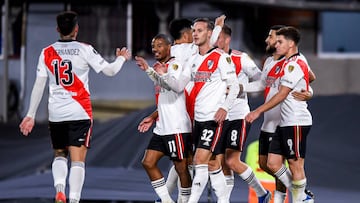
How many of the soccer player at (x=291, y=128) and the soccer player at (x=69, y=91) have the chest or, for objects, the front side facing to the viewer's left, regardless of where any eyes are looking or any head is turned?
1

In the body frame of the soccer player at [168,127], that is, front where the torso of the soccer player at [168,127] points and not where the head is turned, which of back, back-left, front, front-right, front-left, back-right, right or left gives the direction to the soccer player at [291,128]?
back-left

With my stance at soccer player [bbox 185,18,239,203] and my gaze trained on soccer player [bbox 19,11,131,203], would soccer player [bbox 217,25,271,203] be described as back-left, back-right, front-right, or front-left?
back-right

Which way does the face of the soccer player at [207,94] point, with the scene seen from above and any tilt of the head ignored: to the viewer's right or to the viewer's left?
to the viewer's left

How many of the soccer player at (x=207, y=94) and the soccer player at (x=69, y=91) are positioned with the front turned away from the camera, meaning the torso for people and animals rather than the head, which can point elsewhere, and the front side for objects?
1

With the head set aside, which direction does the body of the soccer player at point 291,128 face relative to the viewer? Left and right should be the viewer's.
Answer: facing to the left of the viewer

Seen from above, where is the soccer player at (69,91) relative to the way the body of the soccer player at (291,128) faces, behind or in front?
in front

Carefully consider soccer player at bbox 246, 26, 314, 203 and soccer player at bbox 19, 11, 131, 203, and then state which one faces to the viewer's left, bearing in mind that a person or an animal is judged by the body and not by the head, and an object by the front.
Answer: soccer player at bbox 246, 26, 314, 203
